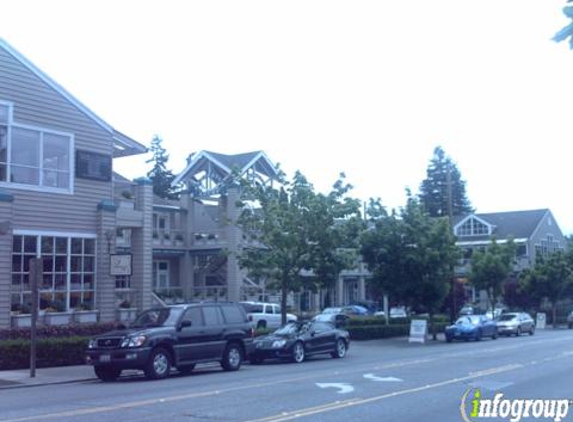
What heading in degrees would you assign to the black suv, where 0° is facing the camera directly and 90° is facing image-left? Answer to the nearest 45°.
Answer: approximately 45°

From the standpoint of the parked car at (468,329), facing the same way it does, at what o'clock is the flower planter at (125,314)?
The flower planter is roughly at 12 o'clock from the parked car.

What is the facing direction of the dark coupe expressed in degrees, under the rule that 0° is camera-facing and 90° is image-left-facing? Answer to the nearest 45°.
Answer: approximately 45°

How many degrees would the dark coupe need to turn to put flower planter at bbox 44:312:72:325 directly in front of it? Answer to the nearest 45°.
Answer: approximately 45° to its right

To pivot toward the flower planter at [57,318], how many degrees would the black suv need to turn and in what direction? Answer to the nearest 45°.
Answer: approximately 90° to its right

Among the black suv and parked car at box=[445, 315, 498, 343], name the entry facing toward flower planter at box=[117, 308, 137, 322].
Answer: the parked car

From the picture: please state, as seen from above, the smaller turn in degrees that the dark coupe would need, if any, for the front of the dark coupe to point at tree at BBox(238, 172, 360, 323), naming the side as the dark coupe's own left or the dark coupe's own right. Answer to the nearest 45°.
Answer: approximately 135° to the dark coupe's own right

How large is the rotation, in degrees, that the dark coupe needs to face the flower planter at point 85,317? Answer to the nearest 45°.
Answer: approximately 45° to its right

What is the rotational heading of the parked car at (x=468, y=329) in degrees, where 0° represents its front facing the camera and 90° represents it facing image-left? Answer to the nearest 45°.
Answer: approximately 45°

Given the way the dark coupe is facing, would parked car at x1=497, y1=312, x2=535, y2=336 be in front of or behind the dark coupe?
behind

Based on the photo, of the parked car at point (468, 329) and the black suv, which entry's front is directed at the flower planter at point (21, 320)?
the parked car
